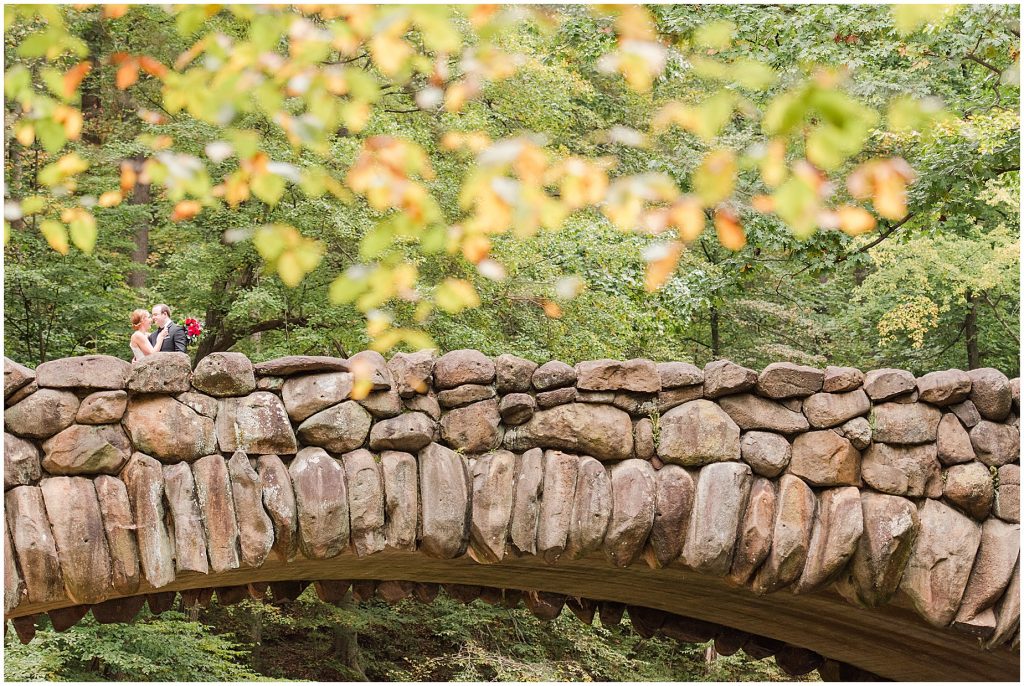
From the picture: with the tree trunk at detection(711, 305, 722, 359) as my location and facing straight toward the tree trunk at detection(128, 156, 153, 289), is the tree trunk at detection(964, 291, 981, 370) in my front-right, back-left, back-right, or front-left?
back-left

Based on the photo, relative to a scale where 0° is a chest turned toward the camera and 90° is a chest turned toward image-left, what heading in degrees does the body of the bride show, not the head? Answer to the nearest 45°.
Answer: approximately 270°

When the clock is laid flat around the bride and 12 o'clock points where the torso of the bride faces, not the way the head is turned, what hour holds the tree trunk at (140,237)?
The tree trunk is roughly at 9 o'clock from the bride.

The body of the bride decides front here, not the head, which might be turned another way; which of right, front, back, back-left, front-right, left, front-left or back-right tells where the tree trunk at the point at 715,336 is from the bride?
front-left
